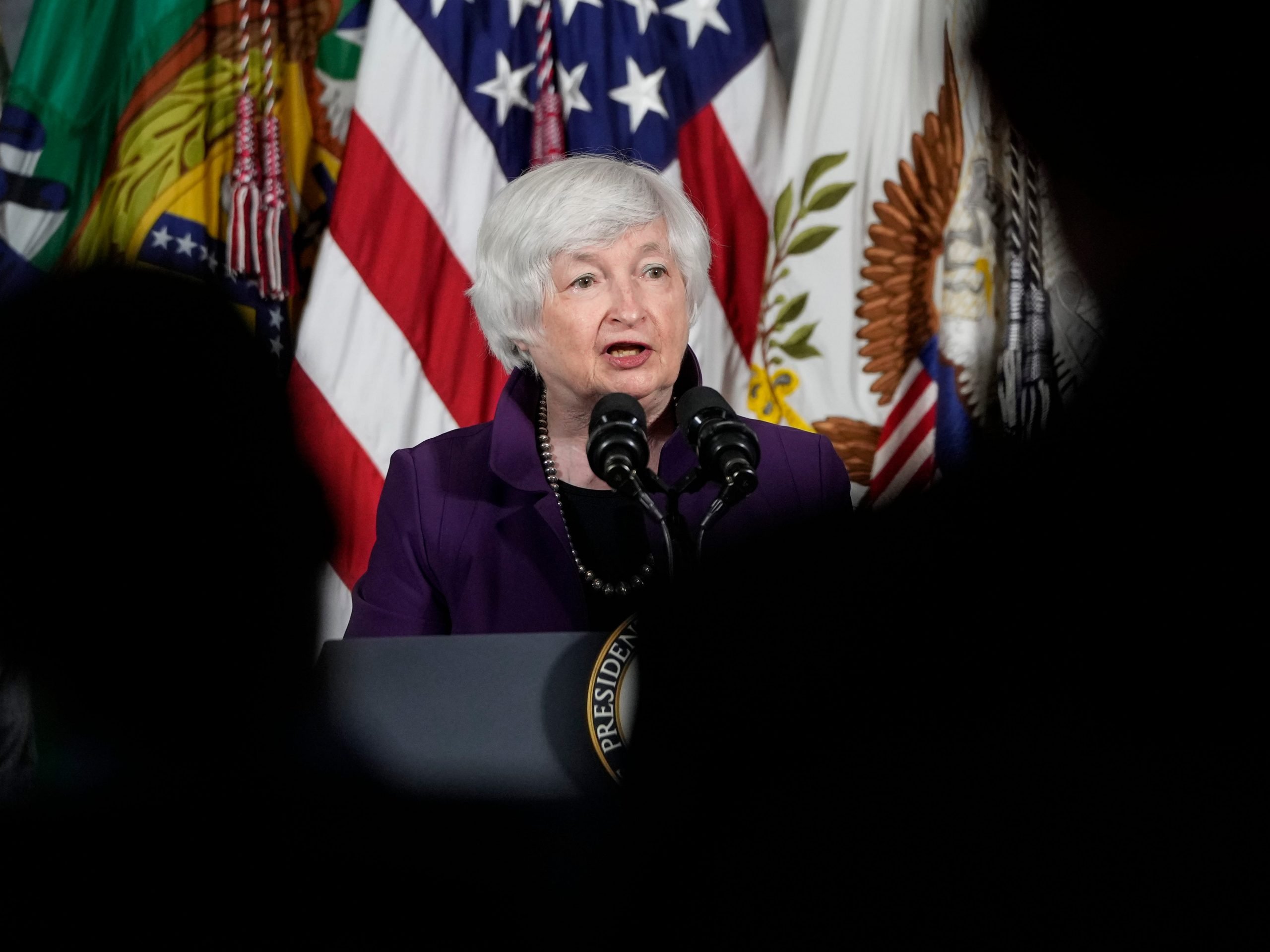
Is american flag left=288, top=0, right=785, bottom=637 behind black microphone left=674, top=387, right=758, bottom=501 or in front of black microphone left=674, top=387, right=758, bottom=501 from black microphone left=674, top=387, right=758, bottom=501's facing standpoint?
in front

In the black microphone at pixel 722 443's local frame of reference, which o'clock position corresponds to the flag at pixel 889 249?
The flag is roughly at 2 o'clock from the black microphone.

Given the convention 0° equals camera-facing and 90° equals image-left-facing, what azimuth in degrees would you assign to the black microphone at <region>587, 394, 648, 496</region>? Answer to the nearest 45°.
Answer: approximately 180°

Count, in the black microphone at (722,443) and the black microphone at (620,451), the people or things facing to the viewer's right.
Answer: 0

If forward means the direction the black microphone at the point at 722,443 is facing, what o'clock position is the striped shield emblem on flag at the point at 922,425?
The striped shield emblem on flag is roughly at 2 o'clock from the black microphone.

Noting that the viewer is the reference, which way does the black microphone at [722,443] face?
facing away from the viewer and to the left of the viewer

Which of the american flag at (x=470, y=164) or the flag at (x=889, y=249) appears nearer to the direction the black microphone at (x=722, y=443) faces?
the american flag

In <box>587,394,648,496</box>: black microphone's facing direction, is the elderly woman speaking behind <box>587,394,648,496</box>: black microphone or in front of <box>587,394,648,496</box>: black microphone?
in front
